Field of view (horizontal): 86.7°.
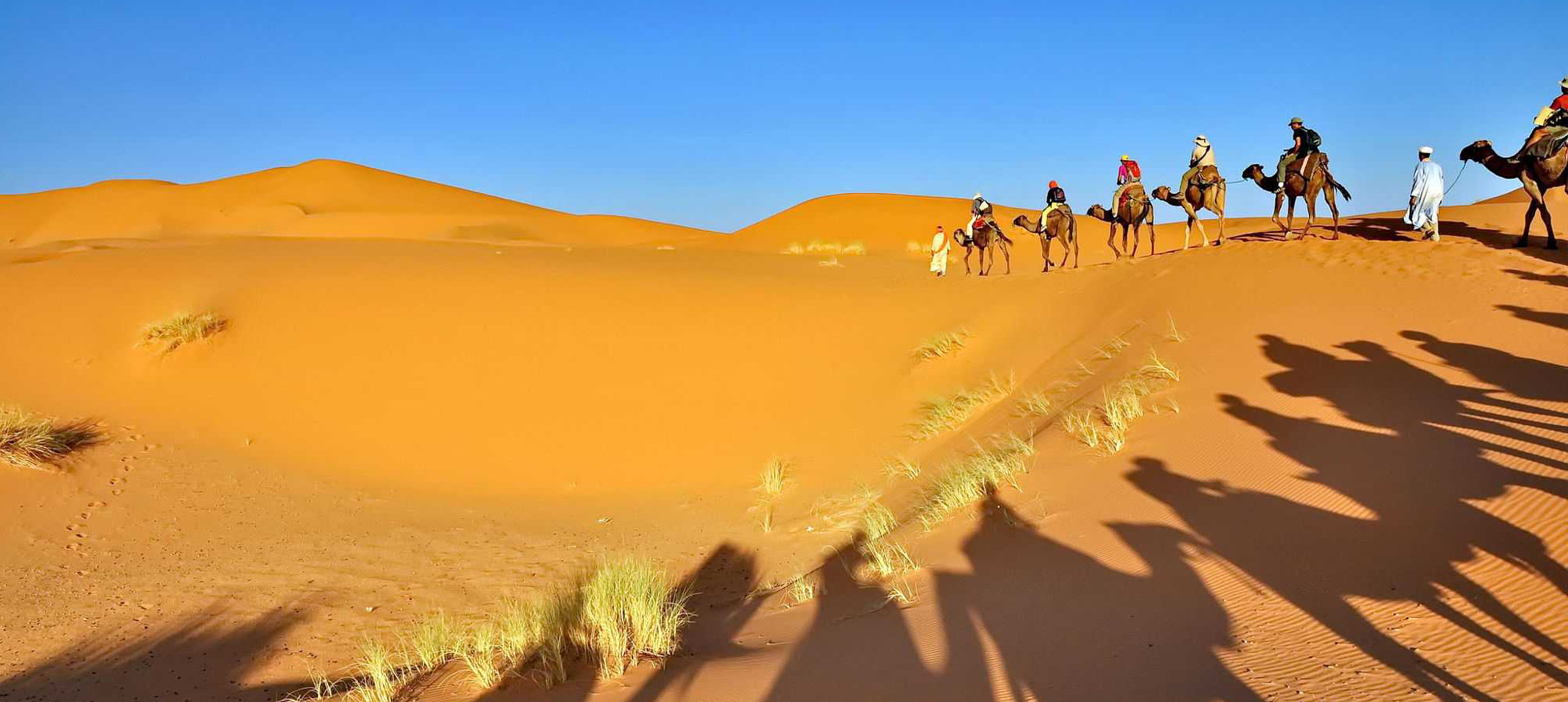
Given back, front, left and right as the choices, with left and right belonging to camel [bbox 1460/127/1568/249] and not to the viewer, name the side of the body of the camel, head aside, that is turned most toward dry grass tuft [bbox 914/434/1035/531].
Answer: left

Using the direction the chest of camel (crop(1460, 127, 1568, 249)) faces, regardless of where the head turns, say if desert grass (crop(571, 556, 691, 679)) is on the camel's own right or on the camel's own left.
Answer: on the camel's own left

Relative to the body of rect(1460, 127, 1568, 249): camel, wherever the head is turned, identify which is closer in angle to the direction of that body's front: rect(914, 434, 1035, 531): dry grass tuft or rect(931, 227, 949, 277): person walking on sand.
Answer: the person walking on sand

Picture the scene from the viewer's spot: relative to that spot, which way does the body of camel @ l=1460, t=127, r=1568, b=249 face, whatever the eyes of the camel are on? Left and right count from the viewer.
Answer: facing to the left of the viewer

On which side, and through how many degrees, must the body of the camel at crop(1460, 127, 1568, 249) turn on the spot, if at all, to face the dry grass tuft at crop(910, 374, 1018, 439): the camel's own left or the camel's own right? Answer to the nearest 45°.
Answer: approximately 45° to the camel's own left

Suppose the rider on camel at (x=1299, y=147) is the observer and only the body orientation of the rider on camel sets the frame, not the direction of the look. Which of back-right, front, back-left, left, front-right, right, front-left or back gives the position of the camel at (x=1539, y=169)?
back-left

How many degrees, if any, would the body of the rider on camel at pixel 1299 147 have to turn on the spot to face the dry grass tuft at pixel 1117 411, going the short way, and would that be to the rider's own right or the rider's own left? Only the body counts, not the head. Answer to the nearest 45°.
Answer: approximately 90° to the rider's own left

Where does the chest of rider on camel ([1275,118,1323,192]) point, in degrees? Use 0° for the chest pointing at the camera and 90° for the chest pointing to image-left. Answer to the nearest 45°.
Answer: approximately 90°

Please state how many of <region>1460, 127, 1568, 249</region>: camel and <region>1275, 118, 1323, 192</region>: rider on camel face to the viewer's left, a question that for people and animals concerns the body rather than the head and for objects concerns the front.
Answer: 2

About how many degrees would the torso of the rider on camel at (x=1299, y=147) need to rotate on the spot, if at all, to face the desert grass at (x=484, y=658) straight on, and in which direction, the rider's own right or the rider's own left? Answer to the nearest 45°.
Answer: approximately 90° to the rider's own left

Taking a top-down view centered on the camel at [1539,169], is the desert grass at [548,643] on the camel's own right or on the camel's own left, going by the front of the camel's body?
on the camel's own left
